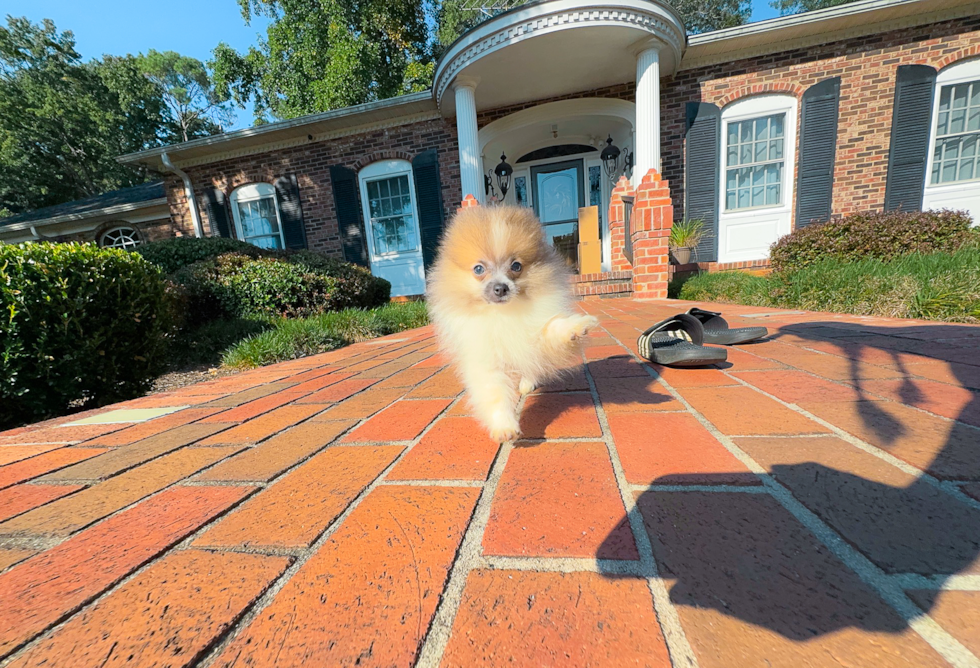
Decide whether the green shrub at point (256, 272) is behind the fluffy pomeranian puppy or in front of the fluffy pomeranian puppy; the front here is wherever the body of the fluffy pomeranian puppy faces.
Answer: behind

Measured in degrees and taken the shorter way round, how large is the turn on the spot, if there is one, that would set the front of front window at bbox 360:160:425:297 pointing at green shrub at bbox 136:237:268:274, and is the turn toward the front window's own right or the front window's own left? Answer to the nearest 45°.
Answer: approximately 45° to the front window's own right

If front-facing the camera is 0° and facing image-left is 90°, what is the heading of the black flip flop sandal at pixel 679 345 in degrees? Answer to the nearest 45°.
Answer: approximately 90°

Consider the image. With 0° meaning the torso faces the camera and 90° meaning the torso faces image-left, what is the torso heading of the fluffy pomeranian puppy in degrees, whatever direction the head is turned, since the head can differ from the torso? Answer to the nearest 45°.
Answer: approximately 0°

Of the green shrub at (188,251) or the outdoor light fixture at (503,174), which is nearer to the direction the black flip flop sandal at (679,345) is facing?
the green shrub

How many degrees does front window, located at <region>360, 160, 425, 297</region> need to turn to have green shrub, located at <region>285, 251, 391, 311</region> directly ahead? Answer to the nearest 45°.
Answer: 0° — it already faces it

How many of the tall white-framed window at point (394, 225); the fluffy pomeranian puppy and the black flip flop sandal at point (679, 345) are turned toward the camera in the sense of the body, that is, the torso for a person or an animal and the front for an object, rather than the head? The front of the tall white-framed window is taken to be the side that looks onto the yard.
2

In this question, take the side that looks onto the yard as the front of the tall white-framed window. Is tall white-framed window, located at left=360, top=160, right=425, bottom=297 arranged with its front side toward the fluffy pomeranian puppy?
yes
